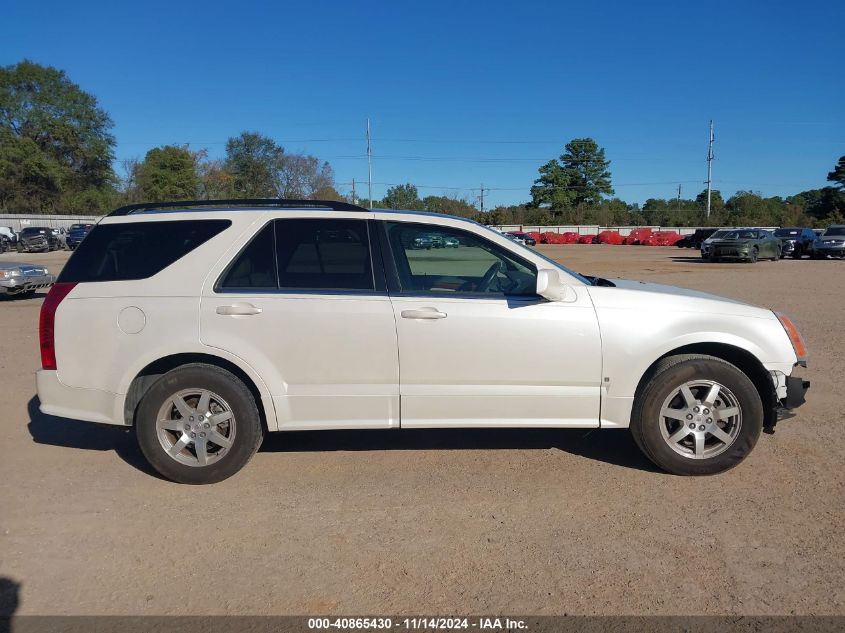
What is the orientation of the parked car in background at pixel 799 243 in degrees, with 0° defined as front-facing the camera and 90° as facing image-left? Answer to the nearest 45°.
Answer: approximately 45°

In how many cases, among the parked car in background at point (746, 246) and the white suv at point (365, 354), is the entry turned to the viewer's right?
1

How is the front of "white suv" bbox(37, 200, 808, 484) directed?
to the viewer's right

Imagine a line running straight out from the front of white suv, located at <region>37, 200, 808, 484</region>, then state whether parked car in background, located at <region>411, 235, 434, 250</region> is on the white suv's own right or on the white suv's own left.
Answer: on the white suv's own left

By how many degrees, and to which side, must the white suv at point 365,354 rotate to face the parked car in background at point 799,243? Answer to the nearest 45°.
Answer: approximately 45° to its left

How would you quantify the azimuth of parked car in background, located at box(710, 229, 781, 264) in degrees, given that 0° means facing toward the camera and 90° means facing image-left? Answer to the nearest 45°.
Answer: approximately 45°

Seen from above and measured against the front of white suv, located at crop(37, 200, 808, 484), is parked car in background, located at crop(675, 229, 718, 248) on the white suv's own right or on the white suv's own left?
on the white suv's own left

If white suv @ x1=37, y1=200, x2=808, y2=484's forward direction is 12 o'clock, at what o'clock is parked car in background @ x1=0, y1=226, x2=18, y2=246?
The parked car in background is roughly at 8 o'clock from the white suv.

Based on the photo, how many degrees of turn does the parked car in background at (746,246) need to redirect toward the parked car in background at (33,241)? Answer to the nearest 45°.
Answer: approximately 45° to its right
